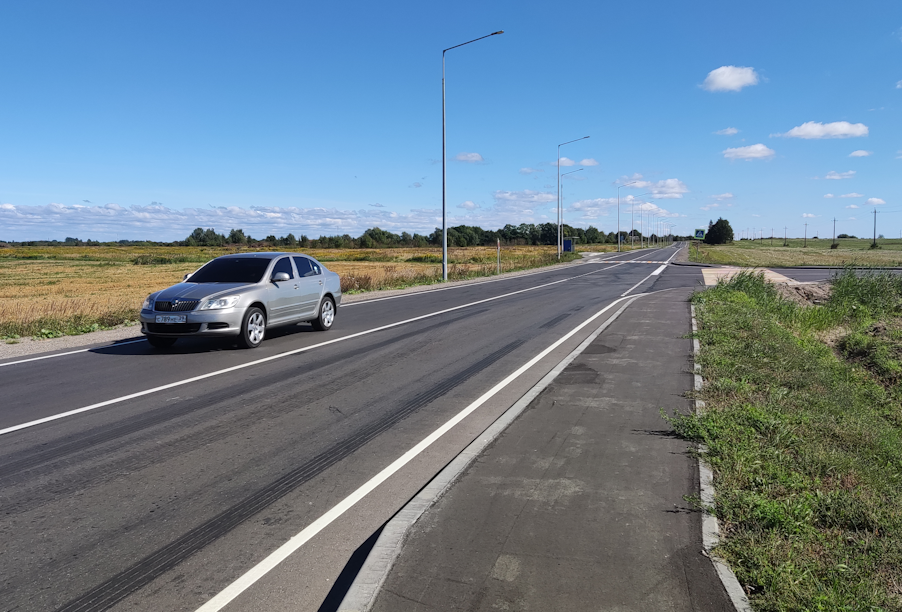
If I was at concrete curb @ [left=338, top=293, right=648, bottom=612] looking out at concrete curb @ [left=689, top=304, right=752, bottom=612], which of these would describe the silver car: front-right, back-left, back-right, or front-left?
back-left

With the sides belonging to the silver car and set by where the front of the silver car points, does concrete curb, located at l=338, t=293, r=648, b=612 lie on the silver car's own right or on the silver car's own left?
on the silver car's own left

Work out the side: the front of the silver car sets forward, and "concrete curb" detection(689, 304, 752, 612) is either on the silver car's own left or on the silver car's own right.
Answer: on the silver car's own left

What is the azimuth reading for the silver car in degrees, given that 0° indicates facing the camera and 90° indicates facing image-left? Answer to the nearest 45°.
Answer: approximately 45°
